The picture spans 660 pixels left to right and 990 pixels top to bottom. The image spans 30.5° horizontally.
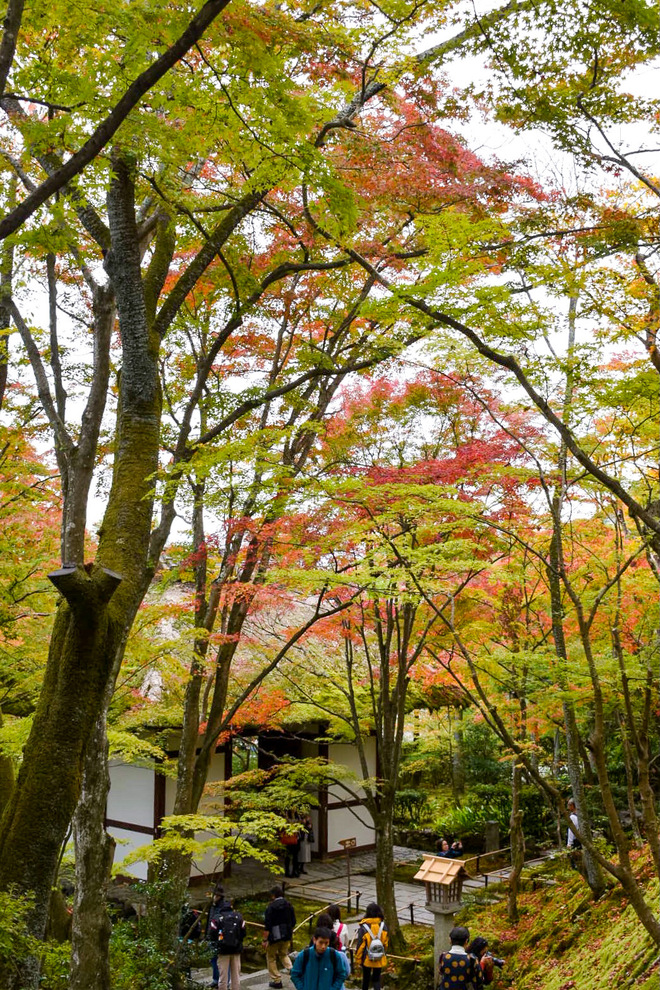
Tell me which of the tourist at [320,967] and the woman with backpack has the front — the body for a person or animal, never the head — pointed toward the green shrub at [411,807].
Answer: the woman with backpack

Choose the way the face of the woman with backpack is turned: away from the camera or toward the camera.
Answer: away from the camera

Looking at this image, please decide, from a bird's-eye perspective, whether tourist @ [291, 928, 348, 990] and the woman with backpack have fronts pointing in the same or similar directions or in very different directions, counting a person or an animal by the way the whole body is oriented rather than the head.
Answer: very different directions

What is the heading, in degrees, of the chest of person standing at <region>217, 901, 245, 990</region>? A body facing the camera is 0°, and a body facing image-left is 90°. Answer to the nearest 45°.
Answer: approximately 180°

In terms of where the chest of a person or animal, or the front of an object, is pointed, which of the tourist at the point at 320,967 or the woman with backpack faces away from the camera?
the woman with backpack

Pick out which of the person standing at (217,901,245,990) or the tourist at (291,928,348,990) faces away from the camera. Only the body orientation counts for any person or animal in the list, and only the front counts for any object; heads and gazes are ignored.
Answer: the person standing

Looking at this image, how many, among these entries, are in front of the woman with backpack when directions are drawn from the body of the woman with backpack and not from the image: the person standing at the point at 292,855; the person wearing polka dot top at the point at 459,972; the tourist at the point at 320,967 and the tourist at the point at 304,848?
2

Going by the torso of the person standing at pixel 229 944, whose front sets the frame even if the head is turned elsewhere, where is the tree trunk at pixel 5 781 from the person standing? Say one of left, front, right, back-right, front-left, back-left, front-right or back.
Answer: left

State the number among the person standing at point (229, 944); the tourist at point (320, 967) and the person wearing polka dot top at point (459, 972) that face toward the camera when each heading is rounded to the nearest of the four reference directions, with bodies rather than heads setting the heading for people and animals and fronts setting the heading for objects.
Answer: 1

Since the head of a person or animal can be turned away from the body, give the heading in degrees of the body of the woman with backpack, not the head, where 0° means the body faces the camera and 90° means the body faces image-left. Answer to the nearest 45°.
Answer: approximately 180°

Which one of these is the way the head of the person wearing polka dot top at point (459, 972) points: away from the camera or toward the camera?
away from the camera
